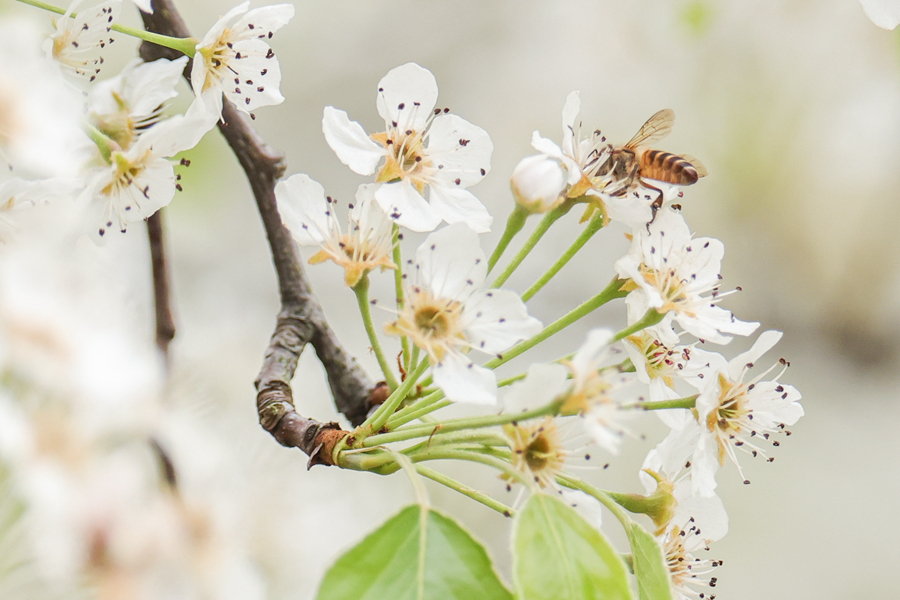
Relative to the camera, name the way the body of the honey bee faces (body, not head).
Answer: to the viewer's left
